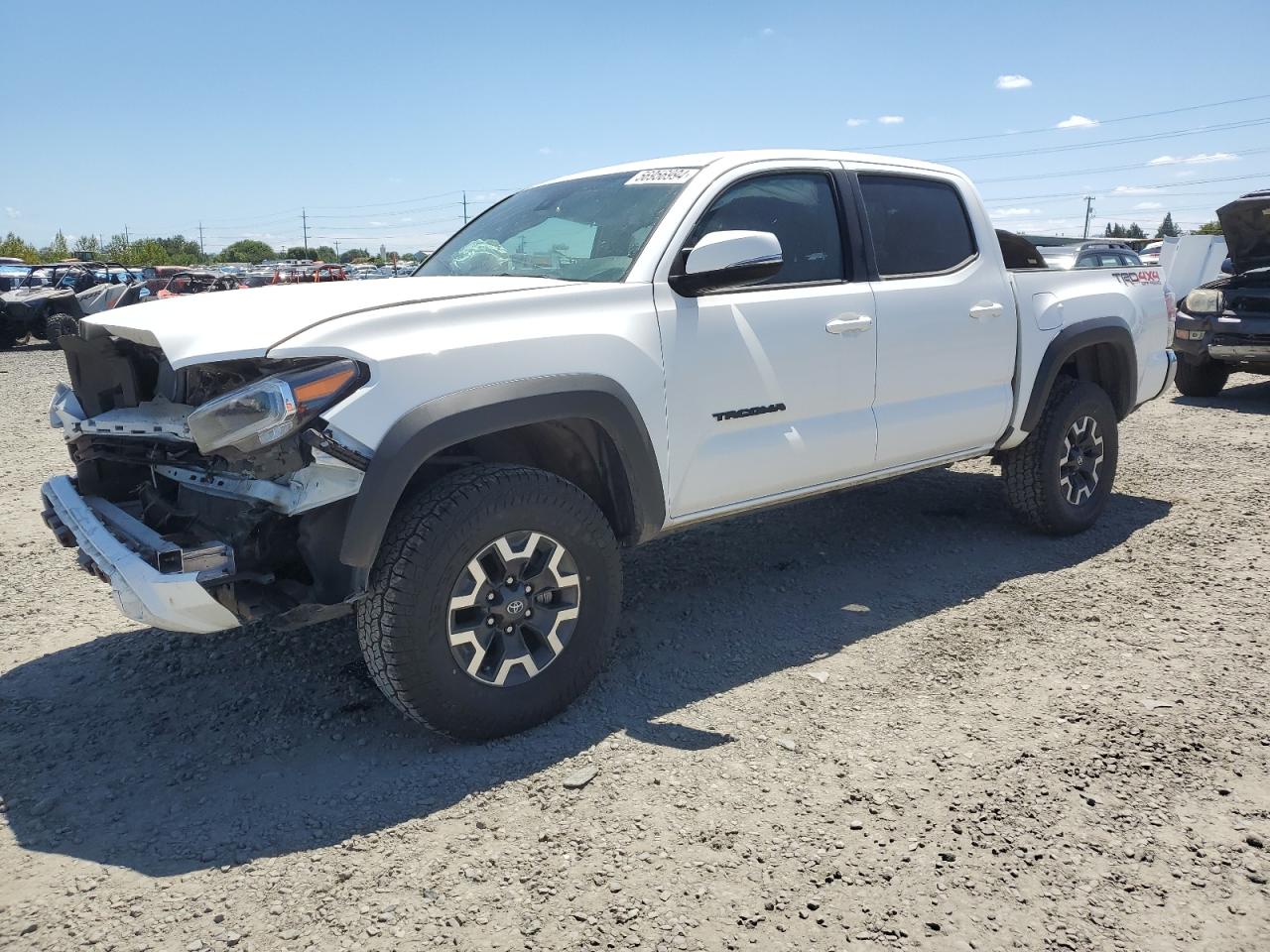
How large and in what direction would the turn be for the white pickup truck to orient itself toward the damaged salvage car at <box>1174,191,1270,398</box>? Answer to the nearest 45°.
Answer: approximately 180°

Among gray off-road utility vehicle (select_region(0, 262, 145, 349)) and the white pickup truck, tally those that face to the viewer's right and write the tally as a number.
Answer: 0

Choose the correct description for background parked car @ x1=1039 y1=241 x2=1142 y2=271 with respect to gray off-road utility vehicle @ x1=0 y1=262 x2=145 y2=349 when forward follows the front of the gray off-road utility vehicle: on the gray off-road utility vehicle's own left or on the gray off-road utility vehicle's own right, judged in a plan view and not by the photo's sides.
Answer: on the gray off-road utility vehicle's own left

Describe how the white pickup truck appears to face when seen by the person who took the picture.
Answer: facing the viewer and to the left of the viewer

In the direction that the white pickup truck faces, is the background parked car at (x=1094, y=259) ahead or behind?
behind

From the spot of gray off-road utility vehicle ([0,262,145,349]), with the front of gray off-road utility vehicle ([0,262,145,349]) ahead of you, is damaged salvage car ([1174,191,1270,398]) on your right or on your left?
on your left

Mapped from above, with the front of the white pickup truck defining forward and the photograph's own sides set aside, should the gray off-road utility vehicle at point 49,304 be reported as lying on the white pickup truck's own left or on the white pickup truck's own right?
on the white pickup truck's own right
